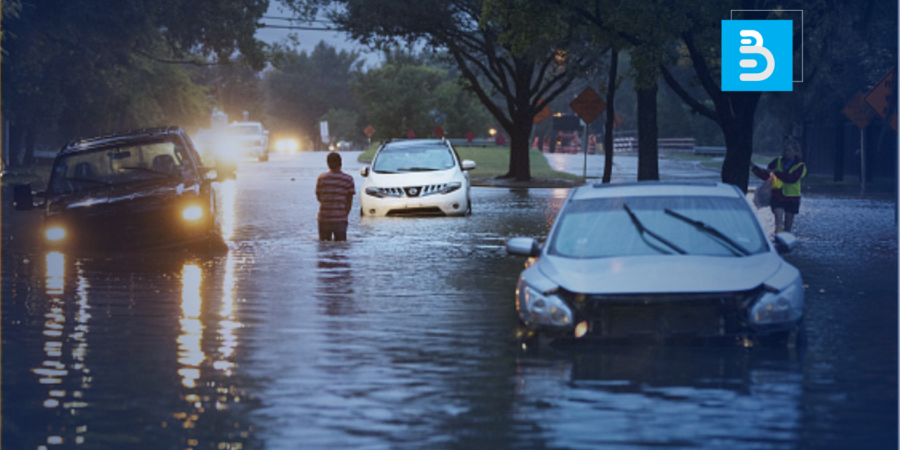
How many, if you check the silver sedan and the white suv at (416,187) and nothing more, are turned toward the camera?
2

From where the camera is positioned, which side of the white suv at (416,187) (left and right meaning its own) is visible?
front

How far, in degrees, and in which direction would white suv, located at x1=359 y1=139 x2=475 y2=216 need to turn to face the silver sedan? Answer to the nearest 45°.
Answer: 0° — it already faces it

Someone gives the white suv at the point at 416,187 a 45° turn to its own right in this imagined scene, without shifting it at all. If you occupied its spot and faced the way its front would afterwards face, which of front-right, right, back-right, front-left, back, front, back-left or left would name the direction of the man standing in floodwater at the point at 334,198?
front-left

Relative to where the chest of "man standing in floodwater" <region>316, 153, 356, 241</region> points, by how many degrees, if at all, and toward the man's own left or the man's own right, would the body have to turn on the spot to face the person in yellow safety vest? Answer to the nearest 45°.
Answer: approximately 90° to the man's own right

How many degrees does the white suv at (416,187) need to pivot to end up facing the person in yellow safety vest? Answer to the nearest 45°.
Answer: approximately 45° to its left

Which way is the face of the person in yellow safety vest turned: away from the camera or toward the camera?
toward the camera

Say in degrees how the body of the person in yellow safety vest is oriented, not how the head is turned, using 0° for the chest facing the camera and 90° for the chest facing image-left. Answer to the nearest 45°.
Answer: approximately 45°

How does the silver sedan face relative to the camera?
toward the camera

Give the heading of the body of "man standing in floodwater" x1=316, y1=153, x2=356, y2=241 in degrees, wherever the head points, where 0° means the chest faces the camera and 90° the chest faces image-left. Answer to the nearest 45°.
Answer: approximately 180°

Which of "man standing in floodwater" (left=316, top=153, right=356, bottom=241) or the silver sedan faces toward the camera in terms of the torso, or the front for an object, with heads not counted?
the silver sedan

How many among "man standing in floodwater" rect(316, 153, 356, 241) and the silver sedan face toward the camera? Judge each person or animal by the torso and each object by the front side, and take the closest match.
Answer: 1

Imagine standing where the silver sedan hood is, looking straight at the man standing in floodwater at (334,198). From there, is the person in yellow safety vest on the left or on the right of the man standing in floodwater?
right

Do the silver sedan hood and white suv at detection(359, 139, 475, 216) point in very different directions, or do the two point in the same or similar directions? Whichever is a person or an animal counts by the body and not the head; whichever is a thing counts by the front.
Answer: same or similar directions
